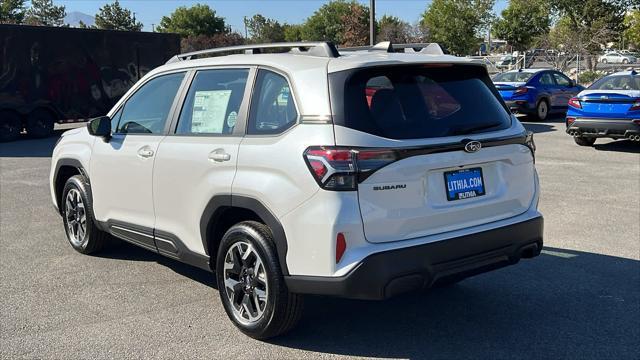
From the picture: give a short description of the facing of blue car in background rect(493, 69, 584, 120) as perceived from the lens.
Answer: facing away from the viewer and to the right of the viewer

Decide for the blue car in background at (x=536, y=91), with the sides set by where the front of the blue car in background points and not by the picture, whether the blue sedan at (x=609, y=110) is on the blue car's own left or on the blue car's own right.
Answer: on the blue car's own right

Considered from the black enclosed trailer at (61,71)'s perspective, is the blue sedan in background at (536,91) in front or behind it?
in front

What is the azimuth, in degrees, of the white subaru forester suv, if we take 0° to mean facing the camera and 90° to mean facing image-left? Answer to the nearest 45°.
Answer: approximately 135°

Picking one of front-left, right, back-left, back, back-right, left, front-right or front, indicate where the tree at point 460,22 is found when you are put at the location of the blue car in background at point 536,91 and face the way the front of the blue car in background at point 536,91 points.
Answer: front-left

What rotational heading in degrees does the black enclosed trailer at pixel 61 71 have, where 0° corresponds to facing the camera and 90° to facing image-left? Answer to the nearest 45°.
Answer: approximately 270°

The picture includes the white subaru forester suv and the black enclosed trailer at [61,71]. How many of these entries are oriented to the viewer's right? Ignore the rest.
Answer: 1

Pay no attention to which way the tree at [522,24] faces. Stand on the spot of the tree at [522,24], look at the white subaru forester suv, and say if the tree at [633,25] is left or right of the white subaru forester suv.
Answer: left

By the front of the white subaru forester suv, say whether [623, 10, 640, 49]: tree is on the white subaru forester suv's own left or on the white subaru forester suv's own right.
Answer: on the white subaru forester suv's own right
